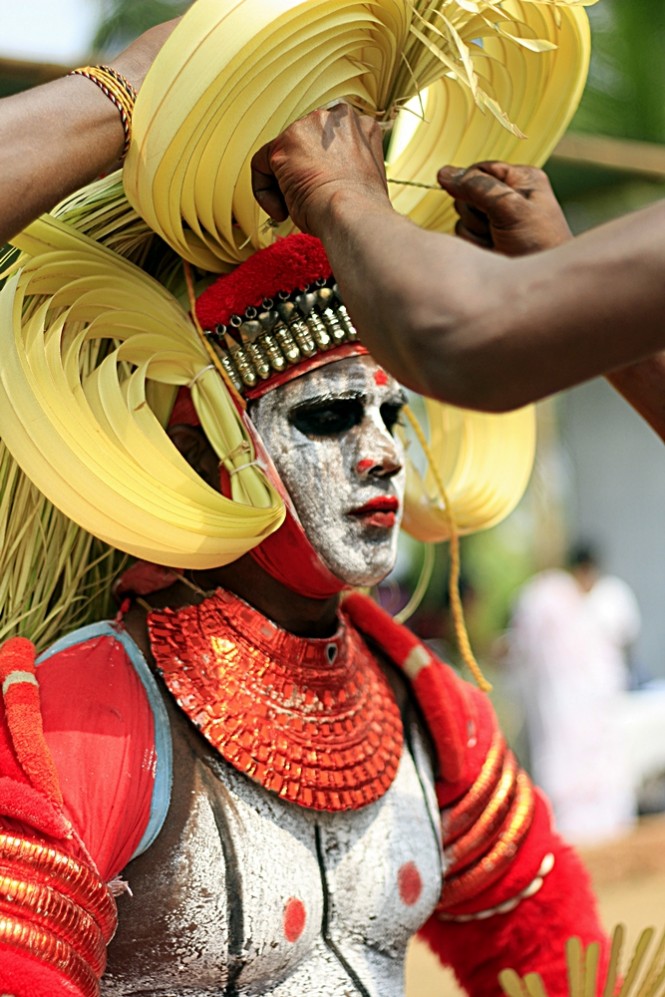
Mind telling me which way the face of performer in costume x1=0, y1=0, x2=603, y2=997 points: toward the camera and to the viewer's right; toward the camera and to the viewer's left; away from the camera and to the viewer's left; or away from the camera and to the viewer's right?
toward the camera and to the viewer's right

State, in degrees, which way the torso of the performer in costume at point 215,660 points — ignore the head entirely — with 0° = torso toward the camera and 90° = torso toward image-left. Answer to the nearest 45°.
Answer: approximately 315°

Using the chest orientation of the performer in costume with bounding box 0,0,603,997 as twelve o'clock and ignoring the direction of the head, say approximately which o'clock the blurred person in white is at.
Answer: The blurred person in white is roughly at 8 o'clock from the performer in costume.
